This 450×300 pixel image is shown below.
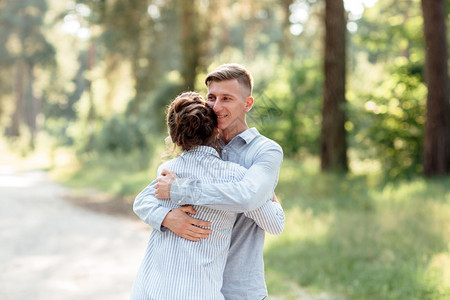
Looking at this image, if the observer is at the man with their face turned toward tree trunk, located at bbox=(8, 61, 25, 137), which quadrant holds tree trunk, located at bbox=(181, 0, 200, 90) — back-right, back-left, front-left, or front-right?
front-right

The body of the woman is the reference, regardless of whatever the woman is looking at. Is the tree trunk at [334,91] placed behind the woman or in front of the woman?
in front

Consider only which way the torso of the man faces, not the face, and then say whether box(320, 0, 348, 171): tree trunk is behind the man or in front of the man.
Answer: behind

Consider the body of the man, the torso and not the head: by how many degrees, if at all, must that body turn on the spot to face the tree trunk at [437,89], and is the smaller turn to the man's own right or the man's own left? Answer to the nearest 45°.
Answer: approximately 180°

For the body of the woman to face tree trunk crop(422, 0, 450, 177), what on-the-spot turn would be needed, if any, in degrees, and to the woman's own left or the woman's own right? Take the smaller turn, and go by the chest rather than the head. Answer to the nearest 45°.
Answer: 0° — they already face it

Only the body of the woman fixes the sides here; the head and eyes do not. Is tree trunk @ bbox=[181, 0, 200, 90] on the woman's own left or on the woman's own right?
on the woman's own left

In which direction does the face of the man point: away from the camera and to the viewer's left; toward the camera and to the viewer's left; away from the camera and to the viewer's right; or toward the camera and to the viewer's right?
toward the camera and to the viewer's left

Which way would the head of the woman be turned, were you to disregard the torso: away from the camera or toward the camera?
away from the camera

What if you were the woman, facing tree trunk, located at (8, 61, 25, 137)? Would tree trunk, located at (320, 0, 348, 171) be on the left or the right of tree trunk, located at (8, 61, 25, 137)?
right

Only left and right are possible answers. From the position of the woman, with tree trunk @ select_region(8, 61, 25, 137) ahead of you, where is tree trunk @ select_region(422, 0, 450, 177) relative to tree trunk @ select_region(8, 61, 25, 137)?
right

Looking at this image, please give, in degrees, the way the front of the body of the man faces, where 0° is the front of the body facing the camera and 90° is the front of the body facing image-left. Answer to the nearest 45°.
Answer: approximately 45°

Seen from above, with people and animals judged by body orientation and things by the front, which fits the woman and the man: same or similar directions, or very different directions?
very different directions

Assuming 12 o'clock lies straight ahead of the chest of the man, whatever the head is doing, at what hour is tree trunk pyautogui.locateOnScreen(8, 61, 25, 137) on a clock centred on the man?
The tree trunk is roughly at 4 o'clock from the man.

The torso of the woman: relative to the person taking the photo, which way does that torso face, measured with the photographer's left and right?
facing away from the viewer and to the right of the viewer
